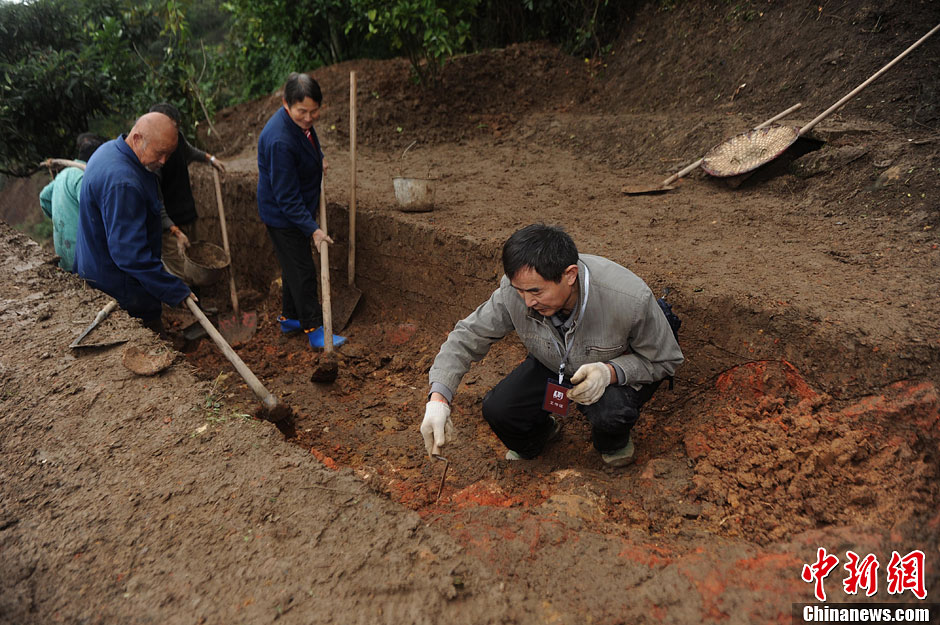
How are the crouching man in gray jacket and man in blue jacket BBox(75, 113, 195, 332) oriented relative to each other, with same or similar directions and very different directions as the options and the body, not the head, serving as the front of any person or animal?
very different directions

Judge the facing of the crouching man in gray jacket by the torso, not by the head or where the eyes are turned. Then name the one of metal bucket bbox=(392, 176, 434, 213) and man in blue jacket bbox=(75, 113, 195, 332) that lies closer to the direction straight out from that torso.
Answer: the man in blue jacket

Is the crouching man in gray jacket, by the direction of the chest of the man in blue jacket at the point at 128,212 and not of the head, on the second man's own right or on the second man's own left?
on the second man's own right

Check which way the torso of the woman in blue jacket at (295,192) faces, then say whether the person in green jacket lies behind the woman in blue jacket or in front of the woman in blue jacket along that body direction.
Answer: behind

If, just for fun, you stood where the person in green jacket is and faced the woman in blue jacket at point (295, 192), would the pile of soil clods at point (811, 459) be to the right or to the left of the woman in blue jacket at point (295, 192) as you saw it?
right

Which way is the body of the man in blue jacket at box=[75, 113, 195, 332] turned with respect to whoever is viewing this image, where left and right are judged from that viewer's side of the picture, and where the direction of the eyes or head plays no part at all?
facing to the right of the viewer

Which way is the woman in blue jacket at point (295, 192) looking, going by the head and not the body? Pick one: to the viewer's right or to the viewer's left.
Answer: to the viewer's right

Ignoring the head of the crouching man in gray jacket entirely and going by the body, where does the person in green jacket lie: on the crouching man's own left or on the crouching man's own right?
on the crouching man's own right

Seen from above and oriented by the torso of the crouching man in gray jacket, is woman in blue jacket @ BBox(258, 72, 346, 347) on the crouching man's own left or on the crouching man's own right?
on the crouching man's own right

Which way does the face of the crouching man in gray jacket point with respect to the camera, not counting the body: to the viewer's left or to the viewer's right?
to the viewer's left

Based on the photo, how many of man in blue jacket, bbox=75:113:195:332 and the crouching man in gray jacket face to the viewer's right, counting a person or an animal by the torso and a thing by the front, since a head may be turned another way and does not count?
1

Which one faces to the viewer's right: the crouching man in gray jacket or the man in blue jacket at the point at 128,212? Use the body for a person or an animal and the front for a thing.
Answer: the man in blue jacket

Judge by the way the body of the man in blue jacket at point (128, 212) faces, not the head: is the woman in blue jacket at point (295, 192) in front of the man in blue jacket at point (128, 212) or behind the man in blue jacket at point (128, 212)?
in front

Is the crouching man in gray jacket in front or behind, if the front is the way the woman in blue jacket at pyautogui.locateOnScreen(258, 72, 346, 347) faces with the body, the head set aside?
in front
